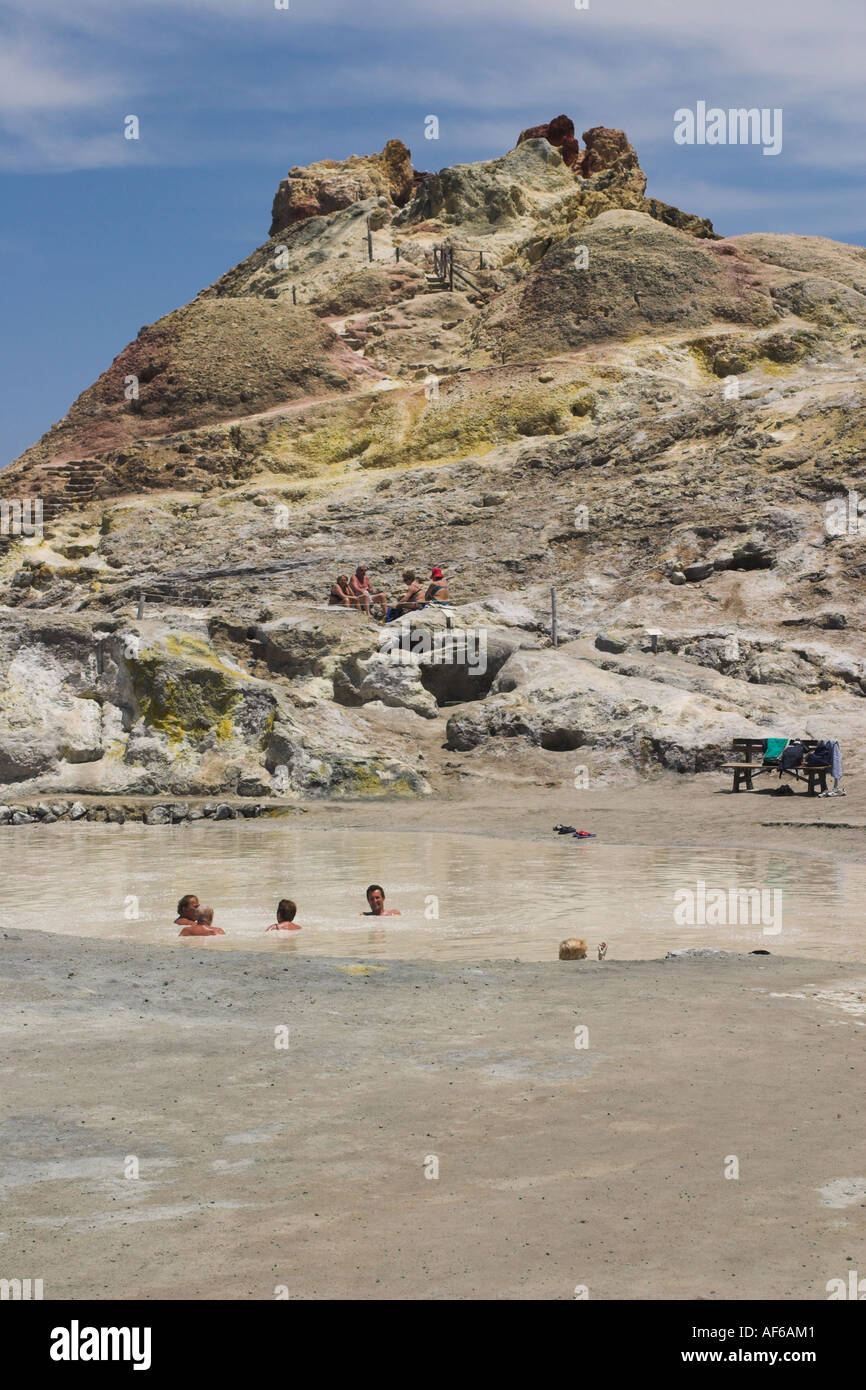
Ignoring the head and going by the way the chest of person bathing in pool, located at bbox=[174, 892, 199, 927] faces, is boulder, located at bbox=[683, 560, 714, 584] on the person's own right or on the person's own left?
on the person's own left

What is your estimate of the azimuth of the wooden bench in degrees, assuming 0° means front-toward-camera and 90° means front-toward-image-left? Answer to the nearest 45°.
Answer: approximately 0°
